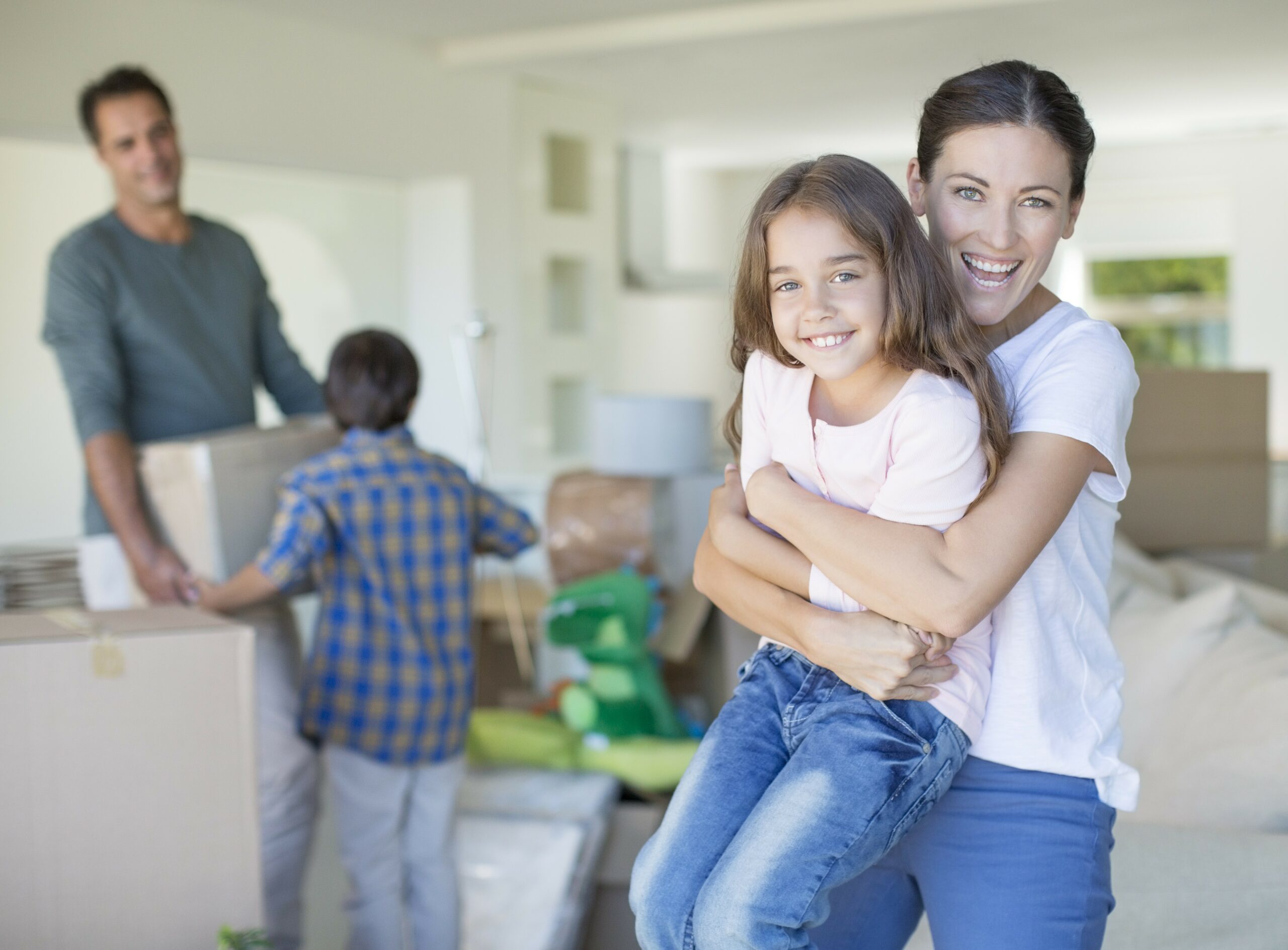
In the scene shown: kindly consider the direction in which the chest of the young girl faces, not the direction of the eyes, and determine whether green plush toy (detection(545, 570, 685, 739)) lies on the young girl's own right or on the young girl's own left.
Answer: on the young girl's own right

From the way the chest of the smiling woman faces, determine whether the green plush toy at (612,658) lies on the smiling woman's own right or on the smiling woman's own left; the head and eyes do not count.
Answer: on the smiling woman's own right

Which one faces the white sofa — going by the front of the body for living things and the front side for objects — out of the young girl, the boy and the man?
the man

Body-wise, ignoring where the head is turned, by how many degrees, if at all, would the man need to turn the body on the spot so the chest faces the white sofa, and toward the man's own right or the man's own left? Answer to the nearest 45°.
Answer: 0° — they already face it

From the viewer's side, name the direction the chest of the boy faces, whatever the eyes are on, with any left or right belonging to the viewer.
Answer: facing away from the viewer

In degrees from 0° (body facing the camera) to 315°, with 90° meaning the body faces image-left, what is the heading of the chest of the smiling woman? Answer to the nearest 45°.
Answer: approximately 45°

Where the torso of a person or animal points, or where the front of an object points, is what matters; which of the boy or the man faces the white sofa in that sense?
the man

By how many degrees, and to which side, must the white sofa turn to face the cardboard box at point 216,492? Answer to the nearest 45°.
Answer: approximately 90° to its right

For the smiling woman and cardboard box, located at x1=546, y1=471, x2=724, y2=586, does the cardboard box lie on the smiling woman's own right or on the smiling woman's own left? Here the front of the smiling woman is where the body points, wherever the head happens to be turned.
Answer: on the smiling woman's own right

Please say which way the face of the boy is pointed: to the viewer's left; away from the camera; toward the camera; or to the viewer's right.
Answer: away from the camera
